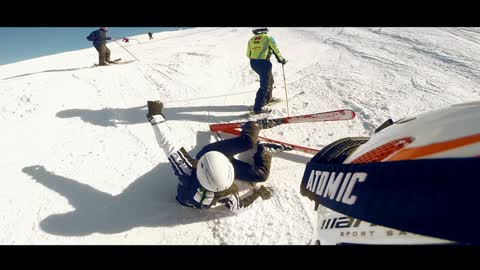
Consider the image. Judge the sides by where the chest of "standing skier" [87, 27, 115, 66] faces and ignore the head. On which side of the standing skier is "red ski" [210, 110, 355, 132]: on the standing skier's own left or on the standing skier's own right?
on the standing skier's own right

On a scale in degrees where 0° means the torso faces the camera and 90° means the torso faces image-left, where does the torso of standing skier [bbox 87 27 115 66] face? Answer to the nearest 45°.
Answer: approximately 270°

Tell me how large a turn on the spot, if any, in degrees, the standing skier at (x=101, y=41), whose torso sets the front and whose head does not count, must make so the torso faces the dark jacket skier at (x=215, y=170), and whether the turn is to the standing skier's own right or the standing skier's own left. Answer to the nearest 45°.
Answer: approximately 90° to the standing skier's own right

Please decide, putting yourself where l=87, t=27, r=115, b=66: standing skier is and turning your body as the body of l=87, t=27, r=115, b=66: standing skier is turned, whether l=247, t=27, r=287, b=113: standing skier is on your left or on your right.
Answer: on your right
